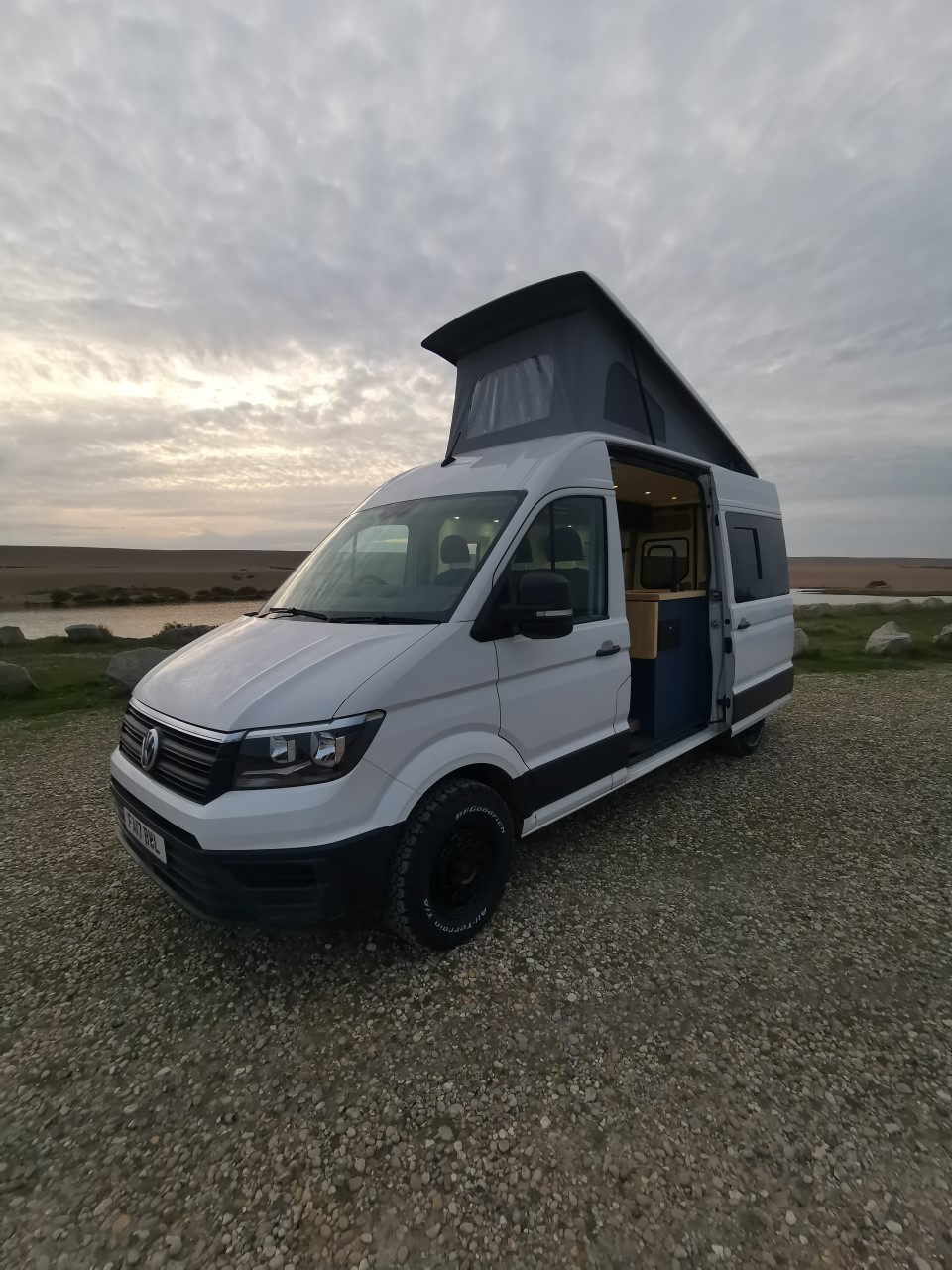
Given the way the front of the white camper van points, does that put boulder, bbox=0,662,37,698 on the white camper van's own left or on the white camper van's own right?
on the white camper van's own right

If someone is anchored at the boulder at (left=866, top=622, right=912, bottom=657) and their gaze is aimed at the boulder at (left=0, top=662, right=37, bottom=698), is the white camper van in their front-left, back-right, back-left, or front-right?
front-left

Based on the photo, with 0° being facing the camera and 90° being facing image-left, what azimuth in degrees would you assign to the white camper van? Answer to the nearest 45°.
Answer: approximately 45°

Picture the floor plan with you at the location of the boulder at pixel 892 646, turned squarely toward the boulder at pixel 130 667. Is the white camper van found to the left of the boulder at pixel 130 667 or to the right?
left

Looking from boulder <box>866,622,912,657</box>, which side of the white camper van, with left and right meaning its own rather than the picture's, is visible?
back

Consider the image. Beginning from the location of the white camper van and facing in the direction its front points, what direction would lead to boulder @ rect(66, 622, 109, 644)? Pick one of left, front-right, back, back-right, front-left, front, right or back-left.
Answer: right

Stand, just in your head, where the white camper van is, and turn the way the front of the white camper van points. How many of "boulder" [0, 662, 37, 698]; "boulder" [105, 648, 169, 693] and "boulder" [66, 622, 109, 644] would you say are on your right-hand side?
3

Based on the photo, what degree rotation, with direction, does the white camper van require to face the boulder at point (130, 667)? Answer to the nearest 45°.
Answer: approximately 90° to its right
